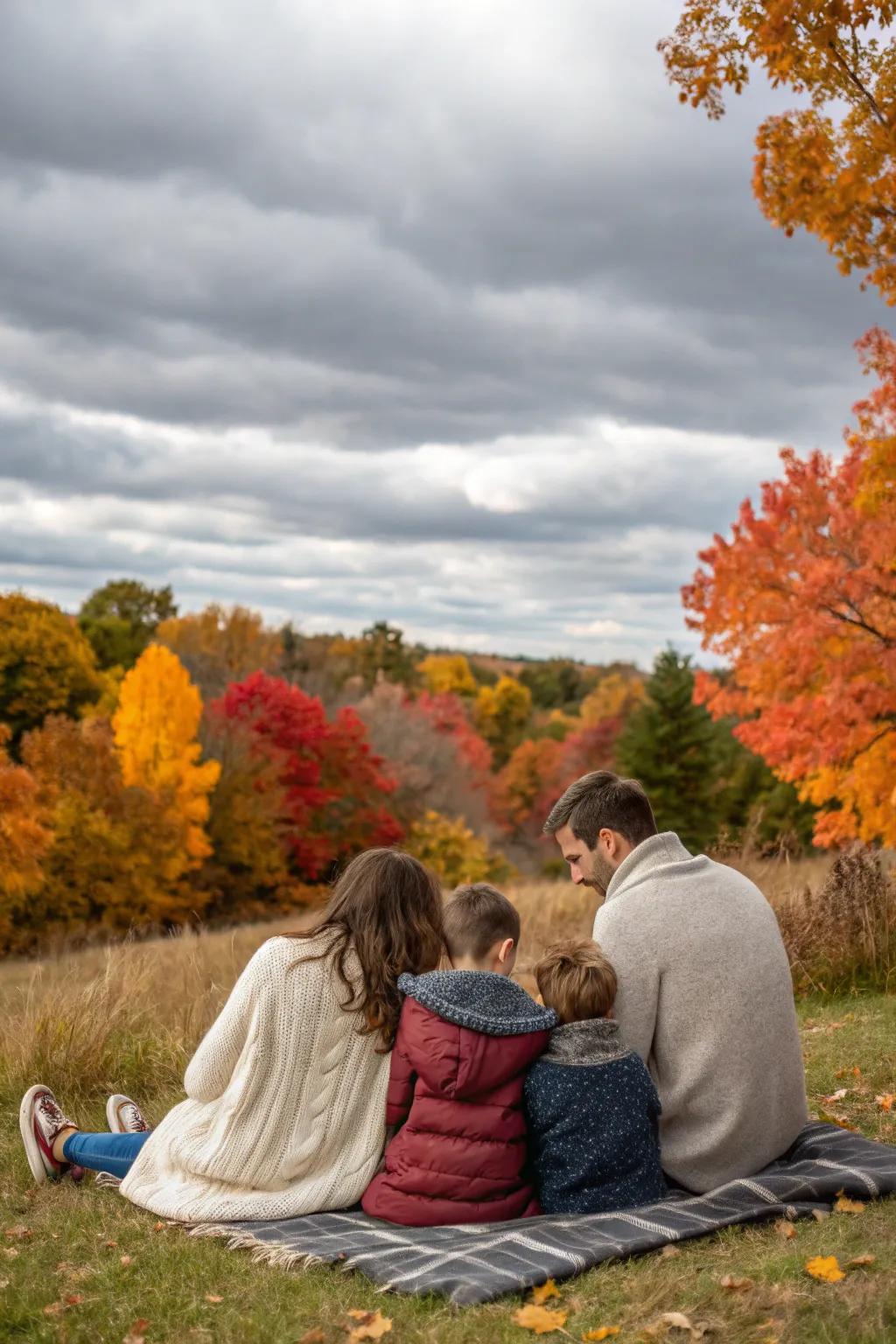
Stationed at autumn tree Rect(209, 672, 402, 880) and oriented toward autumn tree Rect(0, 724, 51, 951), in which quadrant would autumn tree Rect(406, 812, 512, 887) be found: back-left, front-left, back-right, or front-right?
back-left

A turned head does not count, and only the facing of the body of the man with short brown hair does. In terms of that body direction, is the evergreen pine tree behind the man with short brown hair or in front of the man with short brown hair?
in front

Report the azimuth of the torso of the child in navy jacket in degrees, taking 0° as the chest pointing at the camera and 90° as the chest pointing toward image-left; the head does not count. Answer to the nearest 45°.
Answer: approximately 180°

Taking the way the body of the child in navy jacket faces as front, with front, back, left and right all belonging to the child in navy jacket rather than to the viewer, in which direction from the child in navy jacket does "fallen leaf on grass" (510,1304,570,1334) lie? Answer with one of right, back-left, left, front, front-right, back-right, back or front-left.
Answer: back

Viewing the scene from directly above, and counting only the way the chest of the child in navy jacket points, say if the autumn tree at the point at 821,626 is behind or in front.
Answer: in front

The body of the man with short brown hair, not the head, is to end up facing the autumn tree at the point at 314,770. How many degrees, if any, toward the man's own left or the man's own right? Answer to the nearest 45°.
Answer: approximately 45° to the man's own right

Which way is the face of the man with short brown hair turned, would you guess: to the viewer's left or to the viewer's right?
to the viewer's left

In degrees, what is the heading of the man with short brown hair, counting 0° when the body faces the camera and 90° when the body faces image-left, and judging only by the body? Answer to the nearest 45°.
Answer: approximately 135°

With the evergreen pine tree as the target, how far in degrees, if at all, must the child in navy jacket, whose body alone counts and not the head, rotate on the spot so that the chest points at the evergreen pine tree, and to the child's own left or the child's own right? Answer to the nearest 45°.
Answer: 0° — they already face it

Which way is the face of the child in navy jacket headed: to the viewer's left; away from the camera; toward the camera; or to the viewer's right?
away from the camera

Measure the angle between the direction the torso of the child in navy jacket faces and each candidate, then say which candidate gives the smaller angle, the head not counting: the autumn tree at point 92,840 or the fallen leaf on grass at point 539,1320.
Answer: the autumn tree

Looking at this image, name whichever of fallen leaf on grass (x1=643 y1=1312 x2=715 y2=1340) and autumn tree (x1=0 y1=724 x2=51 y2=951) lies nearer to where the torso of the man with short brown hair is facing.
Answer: the autumn tree

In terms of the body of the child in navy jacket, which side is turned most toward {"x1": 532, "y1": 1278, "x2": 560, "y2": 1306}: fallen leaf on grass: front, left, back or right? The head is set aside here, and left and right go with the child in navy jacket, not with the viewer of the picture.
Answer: back
